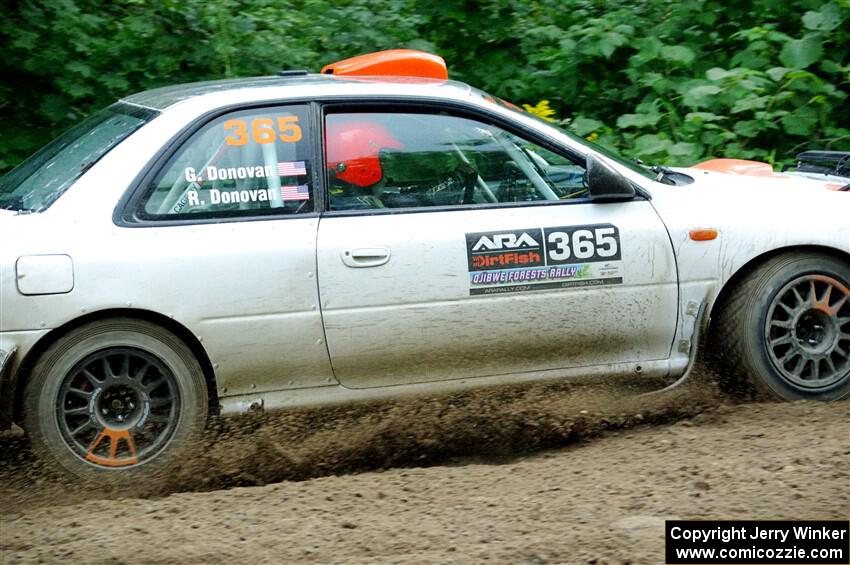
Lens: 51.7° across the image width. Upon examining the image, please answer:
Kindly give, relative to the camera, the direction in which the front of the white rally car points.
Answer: facing to the right of the viewer
